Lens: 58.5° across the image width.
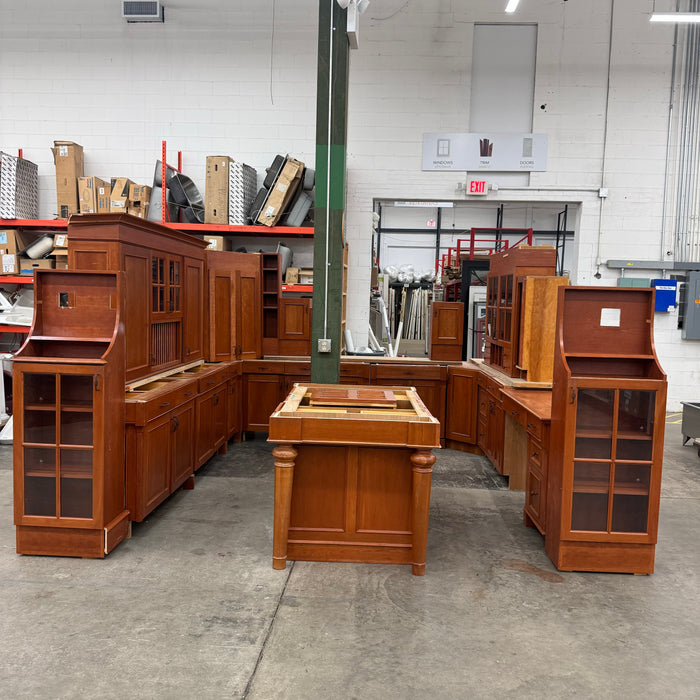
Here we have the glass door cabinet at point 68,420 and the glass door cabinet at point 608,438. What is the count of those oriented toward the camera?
2

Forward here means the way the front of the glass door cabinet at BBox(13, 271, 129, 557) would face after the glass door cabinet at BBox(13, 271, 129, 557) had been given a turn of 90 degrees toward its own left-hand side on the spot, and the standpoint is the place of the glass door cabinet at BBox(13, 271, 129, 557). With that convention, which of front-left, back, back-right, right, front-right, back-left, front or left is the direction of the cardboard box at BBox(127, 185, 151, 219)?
left

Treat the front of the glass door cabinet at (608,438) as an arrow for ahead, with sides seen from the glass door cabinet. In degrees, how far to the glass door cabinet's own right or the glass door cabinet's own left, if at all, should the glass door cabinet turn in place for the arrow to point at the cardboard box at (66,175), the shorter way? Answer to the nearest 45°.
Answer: approximately 90° to the glass door cabinet's own right

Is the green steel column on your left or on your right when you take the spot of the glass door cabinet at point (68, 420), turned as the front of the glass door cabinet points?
on your left

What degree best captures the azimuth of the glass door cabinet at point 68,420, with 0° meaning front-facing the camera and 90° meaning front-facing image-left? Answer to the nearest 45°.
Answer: approximately 0°

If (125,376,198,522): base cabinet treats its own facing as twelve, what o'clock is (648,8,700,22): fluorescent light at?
The fluorescent light is roughly at 10 o'clock from the base cabinet.

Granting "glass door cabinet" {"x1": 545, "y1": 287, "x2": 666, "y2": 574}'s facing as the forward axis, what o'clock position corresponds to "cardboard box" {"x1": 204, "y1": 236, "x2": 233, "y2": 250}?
The cardboard box is roughly at 4 o'clock from the glass door cabinet.

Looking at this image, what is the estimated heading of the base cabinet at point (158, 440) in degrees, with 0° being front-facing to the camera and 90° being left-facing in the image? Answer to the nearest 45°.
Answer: approximately 315°

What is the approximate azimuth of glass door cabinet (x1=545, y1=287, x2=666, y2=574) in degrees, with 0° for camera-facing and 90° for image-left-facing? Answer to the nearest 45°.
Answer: approximately 0°

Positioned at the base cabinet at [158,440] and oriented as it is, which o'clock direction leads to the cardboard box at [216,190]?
The cardboard box is roughly at 8 o'clock from the base cabinet.
